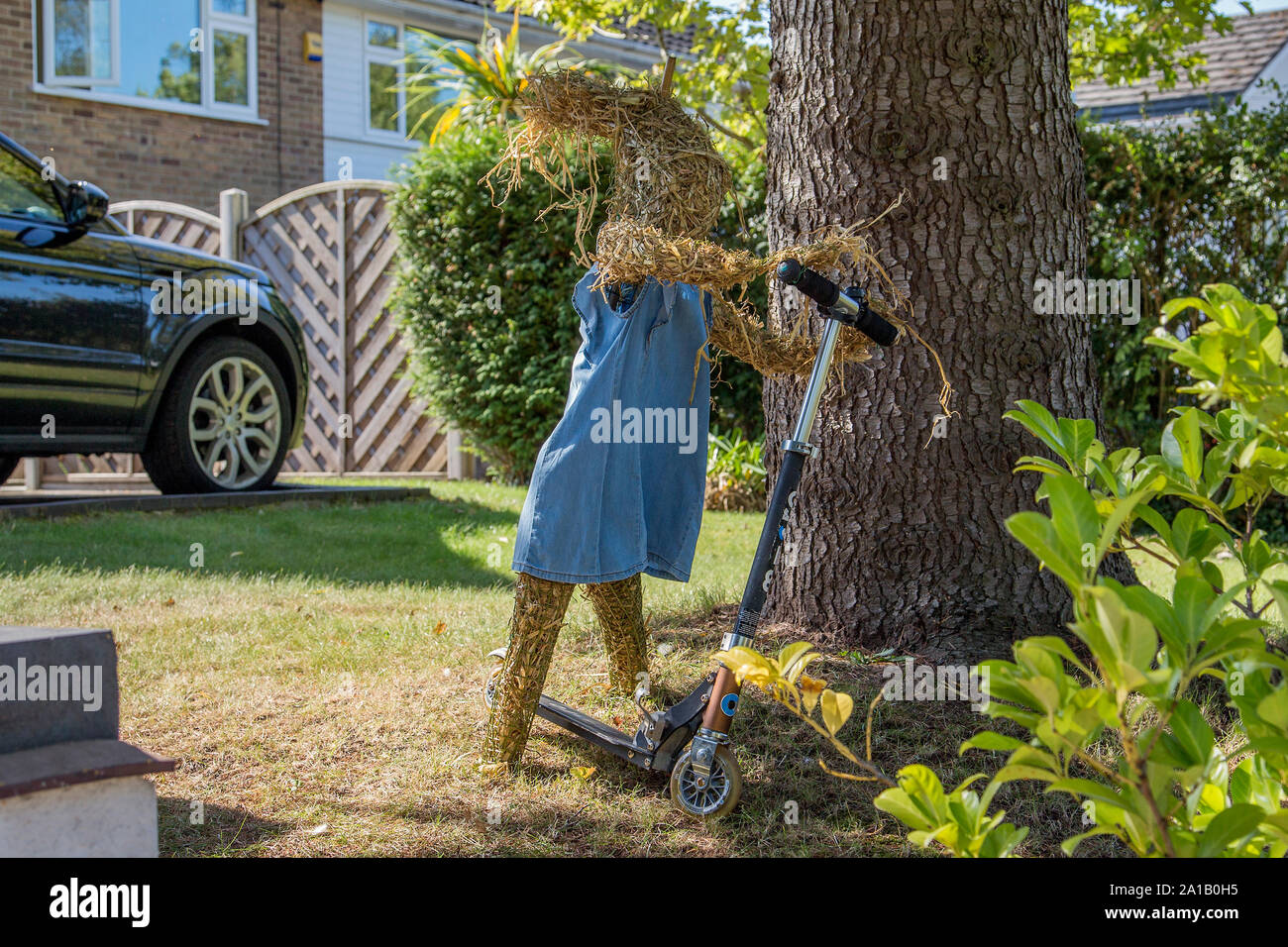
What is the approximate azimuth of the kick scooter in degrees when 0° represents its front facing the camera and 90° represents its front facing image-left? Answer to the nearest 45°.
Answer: approximately 315°

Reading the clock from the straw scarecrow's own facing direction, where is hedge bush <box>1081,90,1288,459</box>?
The hedge bush is roughly at 10 o'clock from the straw scarecrow.

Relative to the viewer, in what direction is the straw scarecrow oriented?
to the viewer's right

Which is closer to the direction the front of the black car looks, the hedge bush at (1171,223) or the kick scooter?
the hedge bush

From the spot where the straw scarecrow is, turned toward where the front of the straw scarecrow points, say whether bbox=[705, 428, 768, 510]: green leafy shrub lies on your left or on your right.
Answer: on your left

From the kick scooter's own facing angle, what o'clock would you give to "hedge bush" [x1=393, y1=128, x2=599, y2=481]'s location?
The hedge bush is roughly at 7 o'clock from the kick scooter.

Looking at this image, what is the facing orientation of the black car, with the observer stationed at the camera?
facing away from the viewer and to the right of the viewer
